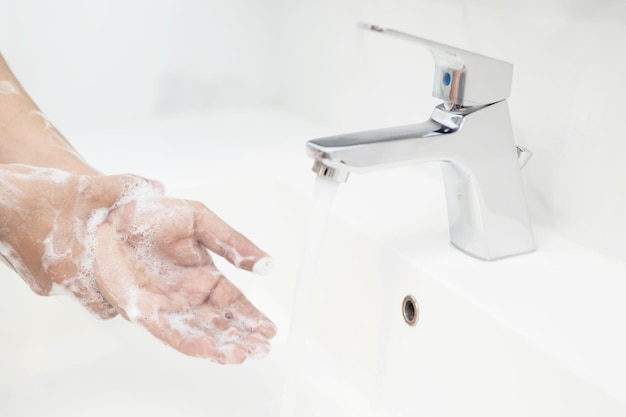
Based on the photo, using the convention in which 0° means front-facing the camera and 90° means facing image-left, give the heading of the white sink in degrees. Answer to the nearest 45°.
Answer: approximately 45°

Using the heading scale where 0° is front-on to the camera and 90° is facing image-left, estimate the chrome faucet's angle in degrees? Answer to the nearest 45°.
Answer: approximately 45°
